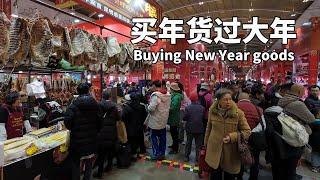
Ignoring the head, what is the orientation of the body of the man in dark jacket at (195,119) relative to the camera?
away from the camera

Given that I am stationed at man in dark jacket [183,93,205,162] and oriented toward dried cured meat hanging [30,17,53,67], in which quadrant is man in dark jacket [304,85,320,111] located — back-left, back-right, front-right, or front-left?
back-left

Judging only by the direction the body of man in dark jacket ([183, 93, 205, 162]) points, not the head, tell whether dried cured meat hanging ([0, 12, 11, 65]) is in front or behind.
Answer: behind

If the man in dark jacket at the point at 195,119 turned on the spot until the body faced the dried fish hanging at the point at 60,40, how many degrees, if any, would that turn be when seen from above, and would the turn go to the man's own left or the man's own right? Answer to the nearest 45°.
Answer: approximately 135° to the man's own left

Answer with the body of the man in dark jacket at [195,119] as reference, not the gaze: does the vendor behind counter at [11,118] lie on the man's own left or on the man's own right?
on the man's own left

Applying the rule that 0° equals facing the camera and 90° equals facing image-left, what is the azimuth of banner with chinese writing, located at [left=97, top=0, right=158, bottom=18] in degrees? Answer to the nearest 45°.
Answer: approximately 315°

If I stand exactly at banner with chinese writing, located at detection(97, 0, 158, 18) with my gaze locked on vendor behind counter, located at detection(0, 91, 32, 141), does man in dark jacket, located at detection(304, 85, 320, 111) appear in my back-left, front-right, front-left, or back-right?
back-left

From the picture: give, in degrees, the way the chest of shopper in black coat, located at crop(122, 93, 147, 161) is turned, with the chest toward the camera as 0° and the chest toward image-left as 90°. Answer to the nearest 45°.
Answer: approximately 180°

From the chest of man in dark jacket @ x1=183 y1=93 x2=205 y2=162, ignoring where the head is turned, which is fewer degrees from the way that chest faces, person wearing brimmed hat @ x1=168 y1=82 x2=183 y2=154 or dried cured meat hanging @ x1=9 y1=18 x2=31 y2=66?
the person wearing brimmed hat
